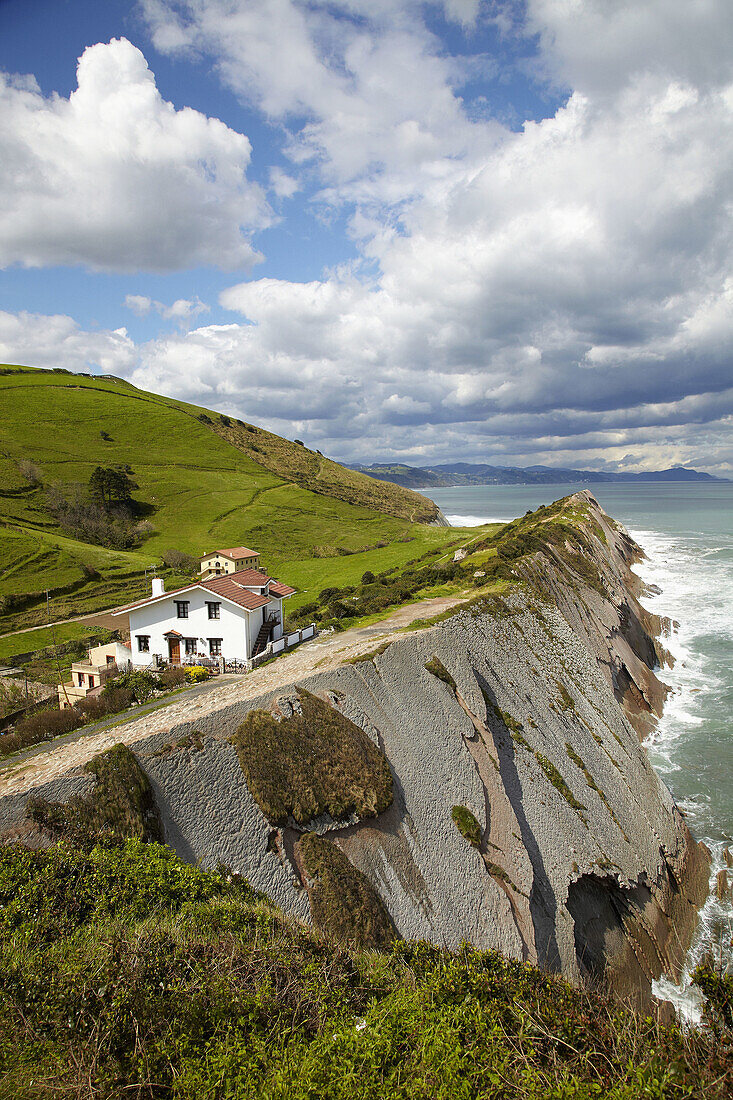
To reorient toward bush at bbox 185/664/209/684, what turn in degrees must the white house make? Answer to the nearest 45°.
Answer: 0° — it already faces it

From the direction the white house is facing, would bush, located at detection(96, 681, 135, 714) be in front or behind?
in front

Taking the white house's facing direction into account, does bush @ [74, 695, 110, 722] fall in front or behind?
in front

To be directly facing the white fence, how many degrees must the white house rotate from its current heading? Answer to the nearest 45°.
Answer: approximately 90° to its left

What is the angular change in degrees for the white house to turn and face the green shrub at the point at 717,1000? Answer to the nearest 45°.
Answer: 0° — it already faces it

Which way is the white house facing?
toward the camera

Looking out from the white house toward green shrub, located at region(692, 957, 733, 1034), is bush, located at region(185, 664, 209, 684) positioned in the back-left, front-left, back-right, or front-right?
front-right
